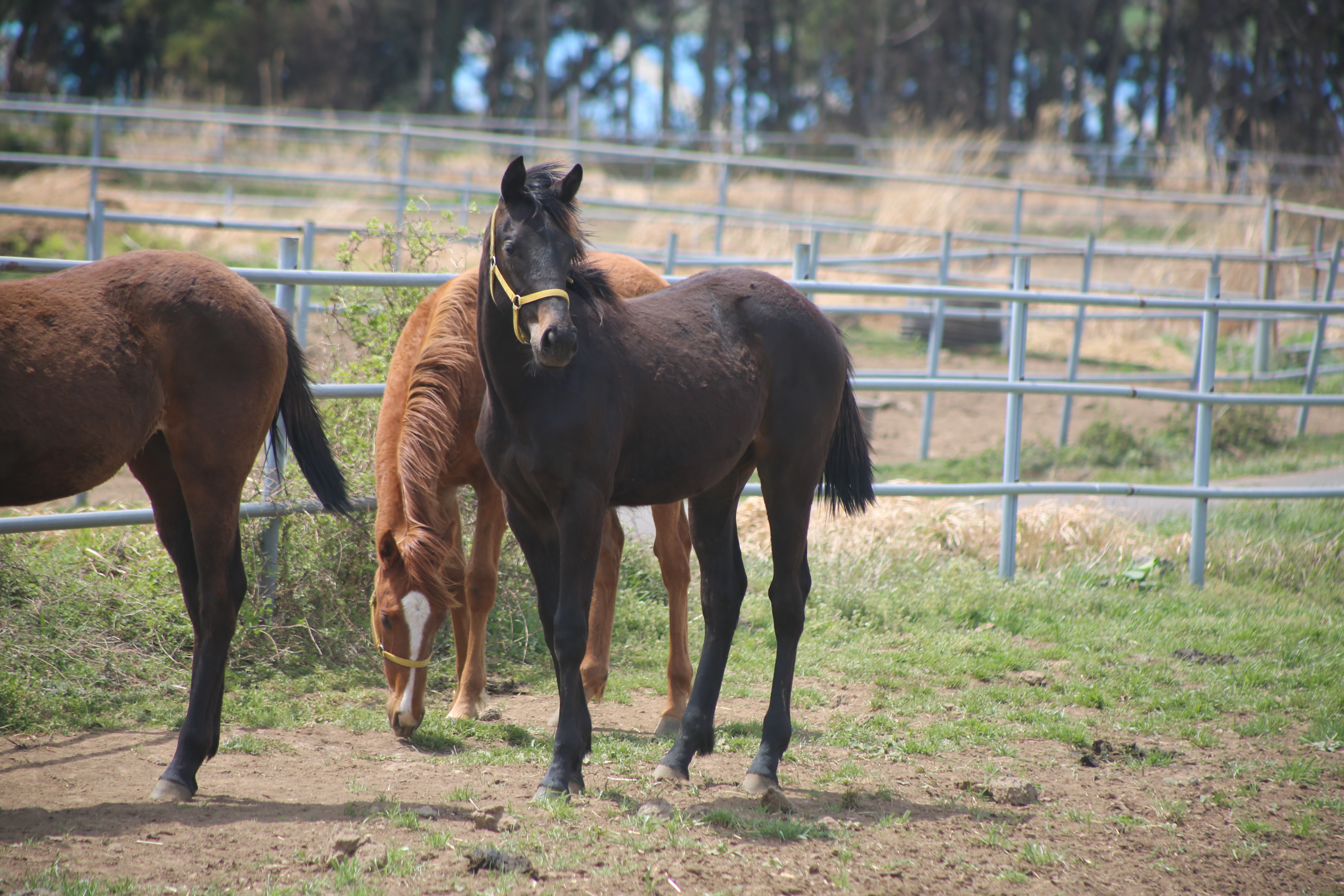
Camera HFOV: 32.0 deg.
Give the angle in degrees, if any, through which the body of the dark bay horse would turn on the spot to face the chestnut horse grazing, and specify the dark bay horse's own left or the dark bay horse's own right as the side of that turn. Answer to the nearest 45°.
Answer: approximately 90° to the dark bay horse's own right

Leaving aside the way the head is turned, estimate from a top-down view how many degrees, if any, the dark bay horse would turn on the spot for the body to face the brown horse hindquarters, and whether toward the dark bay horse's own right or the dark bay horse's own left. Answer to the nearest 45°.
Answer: approximately 45° to the dark bay horse's own right

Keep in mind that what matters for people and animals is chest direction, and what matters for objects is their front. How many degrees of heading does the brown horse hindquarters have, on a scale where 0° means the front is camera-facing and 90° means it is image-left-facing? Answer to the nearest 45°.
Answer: approximately 90°

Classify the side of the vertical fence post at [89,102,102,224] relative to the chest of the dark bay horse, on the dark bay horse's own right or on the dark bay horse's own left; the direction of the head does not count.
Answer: on the dark bay horse's own right

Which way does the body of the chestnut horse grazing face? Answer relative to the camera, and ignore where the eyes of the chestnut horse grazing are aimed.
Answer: to the viewer's left

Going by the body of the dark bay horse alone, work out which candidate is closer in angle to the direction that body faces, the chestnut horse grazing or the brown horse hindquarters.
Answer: the brown horse hindquarters

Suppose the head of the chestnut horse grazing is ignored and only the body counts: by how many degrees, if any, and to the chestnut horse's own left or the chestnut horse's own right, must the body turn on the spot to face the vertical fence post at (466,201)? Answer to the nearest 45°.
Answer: approximately 90° to the chestnut horse's own right

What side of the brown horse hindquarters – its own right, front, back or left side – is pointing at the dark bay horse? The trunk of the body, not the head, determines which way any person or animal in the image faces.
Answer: back

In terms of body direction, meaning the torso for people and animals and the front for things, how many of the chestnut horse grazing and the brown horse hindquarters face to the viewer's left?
2

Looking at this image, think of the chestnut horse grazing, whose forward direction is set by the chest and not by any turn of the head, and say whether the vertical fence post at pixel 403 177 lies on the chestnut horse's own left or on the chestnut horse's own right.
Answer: on the chestnut horse's own right
